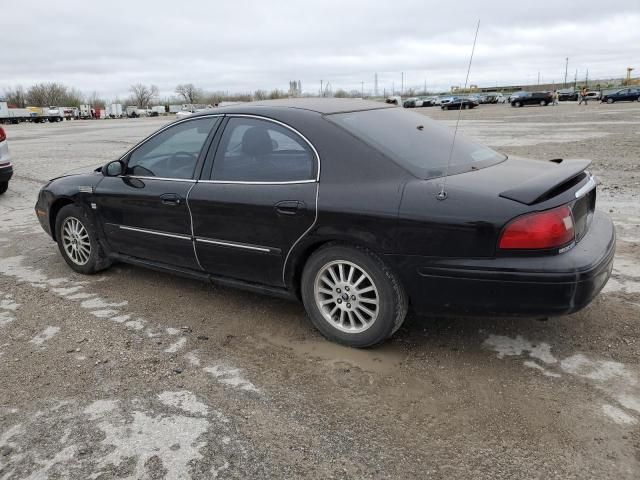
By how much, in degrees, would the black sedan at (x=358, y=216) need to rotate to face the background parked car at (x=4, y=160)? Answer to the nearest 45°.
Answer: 0° — it already faces it

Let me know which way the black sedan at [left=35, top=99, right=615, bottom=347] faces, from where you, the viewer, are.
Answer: facing away from the viewer and to the left of the viewer
